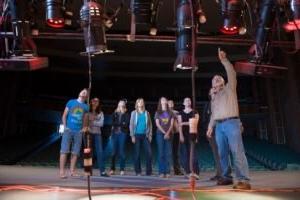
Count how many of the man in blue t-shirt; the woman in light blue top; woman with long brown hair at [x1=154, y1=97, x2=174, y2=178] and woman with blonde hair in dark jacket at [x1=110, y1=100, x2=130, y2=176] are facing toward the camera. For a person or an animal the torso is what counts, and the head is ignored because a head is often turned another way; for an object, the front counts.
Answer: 4

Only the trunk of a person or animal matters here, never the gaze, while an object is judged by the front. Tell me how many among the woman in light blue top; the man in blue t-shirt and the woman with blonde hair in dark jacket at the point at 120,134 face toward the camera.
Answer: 3

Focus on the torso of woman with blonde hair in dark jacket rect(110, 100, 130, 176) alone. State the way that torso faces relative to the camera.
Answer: toward the camera

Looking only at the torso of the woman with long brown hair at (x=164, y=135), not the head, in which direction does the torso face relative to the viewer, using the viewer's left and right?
facing the viewer

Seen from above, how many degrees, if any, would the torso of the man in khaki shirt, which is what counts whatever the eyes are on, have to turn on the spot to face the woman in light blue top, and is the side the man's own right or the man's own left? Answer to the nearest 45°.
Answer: approximately 90° to the man's own right

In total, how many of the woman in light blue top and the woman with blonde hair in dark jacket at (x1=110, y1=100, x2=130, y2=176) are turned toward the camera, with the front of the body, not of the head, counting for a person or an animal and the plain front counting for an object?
2

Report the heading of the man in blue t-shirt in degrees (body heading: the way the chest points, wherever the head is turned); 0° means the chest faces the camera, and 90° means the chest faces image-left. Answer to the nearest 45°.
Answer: approximately 0°

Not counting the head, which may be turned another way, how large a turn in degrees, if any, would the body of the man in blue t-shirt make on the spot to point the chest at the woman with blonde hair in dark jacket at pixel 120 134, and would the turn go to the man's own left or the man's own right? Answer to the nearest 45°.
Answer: approximately 135° to the man's own left

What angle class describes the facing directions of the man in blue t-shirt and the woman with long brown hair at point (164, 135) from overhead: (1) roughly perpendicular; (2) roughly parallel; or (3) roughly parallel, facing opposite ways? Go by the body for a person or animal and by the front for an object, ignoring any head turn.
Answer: roughly parallel

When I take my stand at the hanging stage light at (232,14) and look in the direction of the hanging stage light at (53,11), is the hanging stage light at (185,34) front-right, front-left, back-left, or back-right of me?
front-left
